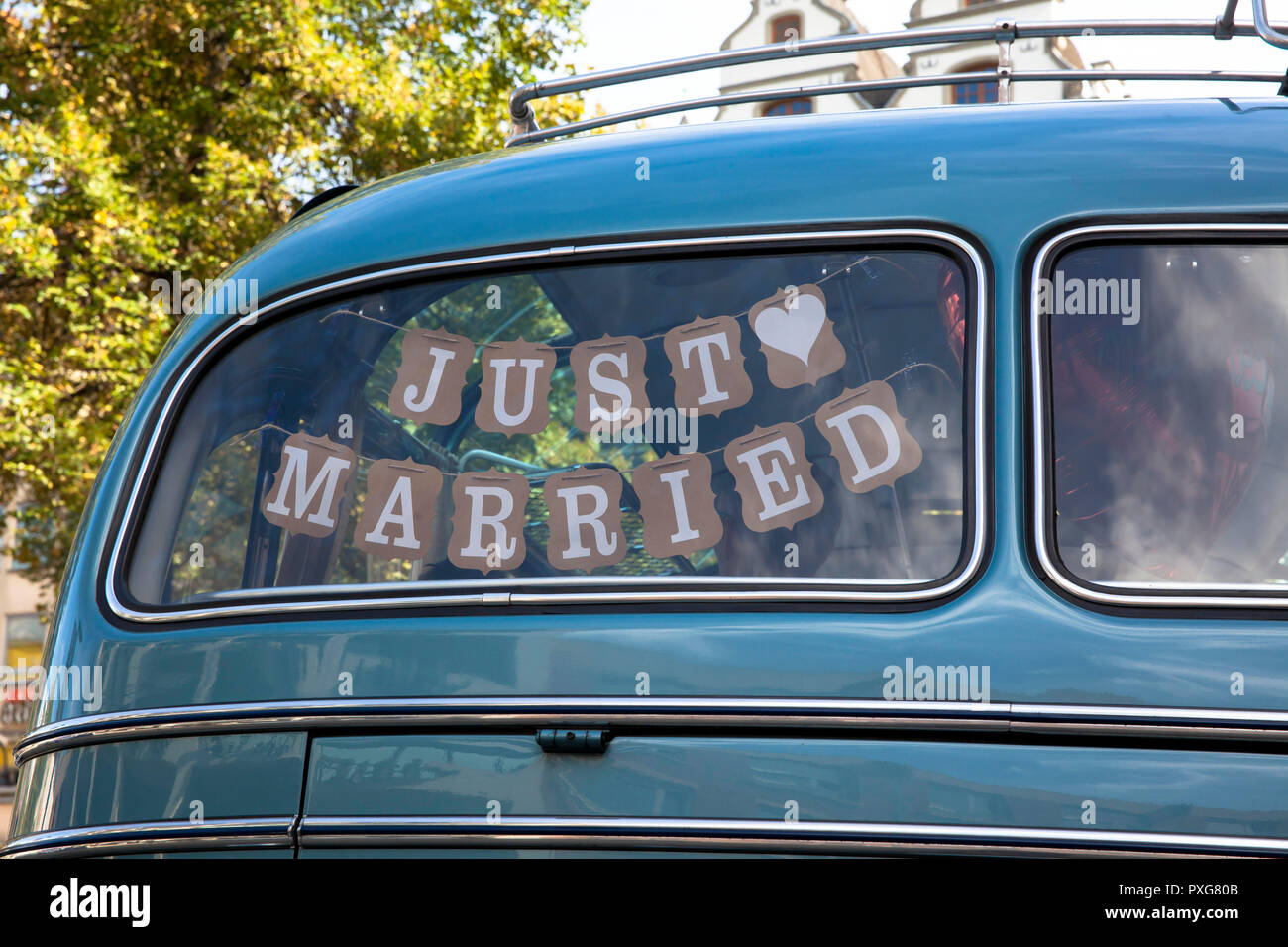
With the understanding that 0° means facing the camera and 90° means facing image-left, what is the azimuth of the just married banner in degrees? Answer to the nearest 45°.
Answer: approximately 0°

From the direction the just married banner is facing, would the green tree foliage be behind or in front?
behind
